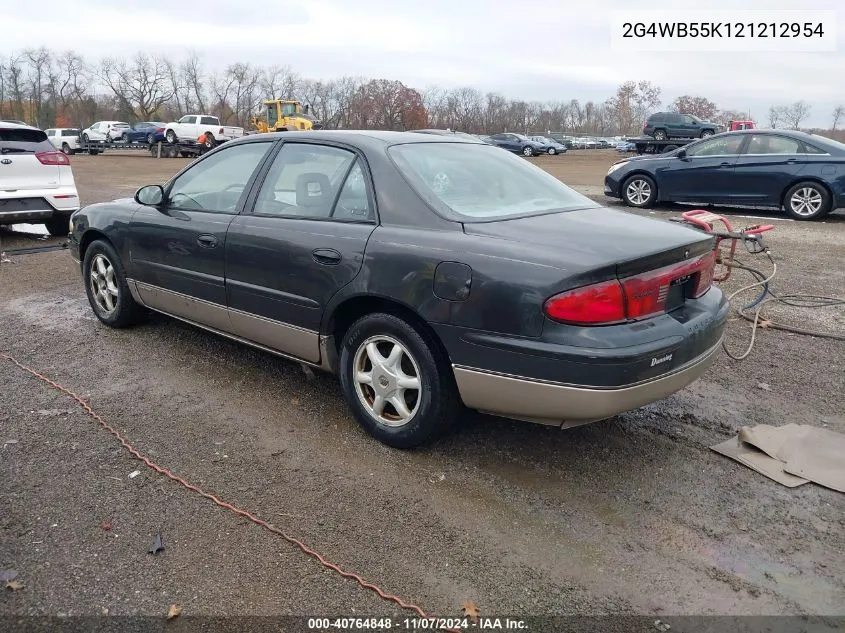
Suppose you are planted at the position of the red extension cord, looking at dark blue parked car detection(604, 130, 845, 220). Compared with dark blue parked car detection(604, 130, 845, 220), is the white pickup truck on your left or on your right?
left

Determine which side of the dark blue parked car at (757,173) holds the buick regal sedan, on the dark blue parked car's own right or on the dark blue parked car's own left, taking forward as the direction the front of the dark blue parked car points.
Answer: on the dark blue parked car's own left

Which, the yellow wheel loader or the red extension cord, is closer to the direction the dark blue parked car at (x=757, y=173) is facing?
the yellow wheel loader

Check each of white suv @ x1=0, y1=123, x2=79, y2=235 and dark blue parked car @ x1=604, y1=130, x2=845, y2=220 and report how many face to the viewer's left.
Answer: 1

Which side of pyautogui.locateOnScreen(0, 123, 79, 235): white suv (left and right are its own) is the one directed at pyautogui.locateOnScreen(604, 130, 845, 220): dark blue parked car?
right

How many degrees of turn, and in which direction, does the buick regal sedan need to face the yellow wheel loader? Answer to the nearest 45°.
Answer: approximately 45° to its right

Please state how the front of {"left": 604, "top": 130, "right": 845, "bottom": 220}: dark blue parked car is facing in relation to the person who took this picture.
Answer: facing to the left of the viewer

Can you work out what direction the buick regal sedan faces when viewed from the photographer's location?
facing away from the viewer and to the left of the viewer

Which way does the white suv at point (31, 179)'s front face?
away from the camera

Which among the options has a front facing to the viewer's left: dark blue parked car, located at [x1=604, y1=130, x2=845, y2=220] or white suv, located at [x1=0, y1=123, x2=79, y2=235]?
the dark blue parked car

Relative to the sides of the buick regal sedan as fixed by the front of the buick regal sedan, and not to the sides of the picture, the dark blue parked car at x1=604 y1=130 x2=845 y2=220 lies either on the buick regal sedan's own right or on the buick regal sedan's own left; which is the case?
on the buick regal sedan's own right
